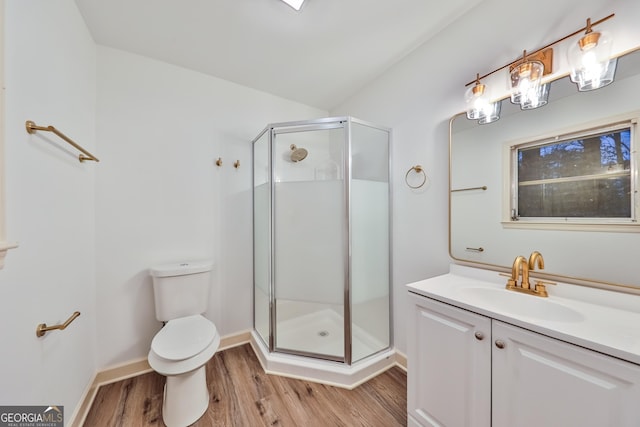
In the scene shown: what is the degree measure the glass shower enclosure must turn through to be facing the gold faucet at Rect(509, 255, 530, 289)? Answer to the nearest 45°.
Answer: approximately 45° to its left

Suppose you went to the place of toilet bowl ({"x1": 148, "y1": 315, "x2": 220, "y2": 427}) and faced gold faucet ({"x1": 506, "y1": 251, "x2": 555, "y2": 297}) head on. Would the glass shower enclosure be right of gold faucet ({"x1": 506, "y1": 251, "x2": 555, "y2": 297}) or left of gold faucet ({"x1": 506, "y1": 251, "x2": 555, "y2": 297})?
left

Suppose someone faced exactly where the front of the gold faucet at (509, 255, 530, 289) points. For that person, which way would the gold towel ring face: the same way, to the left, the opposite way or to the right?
the same way

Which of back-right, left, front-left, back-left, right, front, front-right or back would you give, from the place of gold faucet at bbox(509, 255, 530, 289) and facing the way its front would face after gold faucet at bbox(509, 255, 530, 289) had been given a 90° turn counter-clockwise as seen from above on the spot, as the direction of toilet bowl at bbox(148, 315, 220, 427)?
right

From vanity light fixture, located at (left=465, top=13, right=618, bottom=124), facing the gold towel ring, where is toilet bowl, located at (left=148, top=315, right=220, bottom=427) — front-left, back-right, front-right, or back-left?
front-left

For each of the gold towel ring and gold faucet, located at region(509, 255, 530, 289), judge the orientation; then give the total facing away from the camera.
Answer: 0

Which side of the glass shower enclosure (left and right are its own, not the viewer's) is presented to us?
front

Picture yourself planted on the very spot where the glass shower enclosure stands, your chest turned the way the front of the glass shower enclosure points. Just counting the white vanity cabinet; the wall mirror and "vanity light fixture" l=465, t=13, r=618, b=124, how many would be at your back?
0

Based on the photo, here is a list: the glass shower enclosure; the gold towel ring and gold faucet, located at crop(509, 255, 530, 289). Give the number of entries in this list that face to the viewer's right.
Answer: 0

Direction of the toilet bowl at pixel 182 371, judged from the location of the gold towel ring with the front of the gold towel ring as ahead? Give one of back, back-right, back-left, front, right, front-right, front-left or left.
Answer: front

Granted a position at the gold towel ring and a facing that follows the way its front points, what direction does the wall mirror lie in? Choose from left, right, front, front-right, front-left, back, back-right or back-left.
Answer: left

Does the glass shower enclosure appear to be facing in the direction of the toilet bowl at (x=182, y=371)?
no

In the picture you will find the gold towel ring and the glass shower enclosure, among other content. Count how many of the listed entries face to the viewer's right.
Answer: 0

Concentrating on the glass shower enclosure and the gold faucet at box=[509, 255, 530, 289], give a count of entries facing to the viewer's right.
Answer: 0

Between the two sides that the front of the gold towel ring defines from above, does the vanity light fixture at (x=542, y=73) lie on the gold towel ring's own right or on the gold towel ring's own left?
on the gold towel ring's own left

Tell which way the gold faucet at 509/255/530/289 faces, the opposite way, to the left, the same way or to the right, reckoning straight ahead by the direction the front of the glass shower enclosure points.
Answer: to the right
